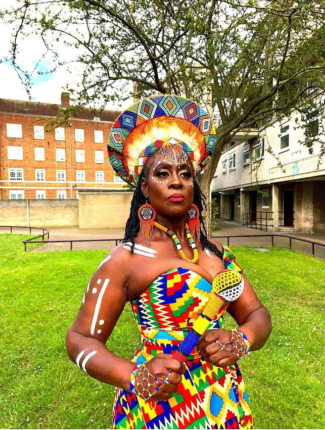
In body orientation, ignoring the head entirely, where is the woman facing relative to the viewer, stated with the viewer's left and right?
facing the viewer and to the right of the viewer

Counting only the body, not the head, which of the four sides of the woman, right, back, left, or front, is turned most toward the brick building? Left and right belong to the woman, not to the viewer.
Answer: back
